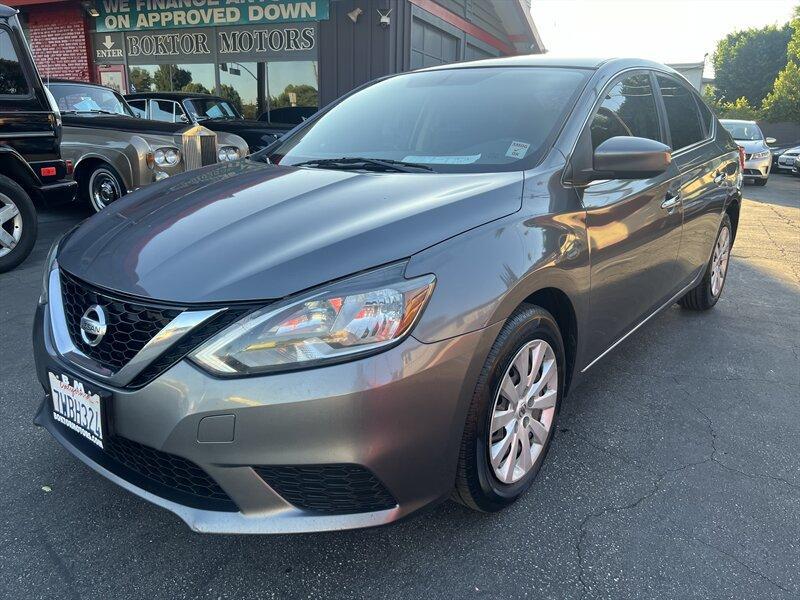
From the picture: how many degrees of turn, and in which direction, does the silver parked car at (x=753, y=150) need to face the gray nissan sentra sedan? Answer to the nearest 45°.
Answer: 0° — it already faces it

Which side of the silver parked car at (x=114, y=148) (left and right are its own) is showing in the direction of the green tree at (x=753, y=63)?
left

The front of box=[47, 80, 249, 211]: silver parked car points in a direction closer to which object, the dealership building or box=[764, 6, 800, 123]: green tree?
the green tree

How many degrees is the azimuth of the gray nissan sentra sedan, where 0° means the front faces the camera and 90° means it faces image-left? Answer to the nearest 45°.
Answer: approximately 45°

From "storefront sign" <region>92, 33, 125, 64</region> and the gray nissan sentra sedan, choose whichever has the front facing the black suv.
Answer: the storefront sign

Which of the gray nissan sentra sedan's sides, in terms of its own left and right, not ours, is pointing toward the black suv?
right

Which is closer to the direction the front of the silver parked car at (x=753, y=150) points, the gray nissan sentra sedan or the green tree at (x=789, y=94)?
the gray nissan sentra sedan

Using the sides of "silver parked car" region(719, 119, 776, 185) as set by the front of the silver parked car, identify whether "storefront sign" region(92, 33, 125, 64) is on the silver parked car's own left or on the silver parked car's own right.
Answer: on the silver parked car's own right

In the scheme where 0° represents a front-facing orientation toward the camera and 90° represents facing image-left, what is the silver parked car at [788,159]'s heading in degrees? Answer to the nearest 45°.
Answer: approximately 45°

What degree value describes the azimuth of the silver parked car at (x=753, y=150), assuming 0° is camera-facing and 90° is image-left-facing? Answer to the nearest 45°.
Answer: approximately 0°

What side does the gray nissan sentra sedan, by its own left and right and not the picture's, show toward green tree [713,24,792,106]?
back

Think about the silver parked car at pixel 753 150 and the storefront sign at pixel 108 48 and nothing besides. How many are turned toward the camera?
2
